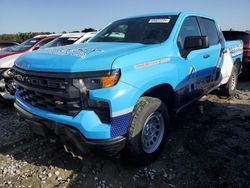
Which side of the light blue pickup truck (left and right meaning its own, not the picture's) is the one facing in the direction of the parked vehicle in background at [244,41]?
back

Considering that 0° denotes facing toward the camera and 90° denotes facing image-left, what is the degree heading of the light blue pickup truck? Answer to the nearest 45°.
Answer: approximately 45°
